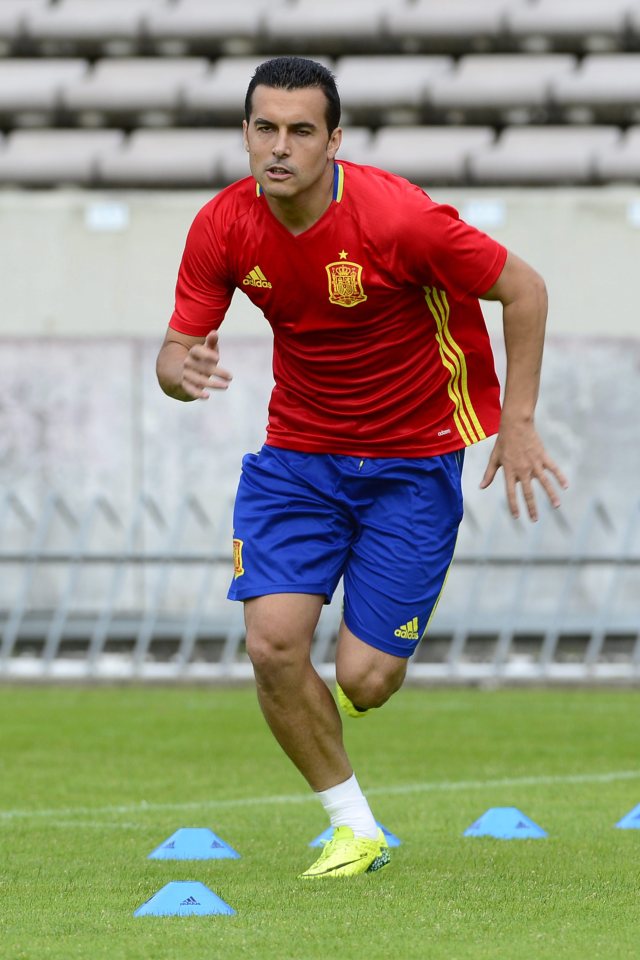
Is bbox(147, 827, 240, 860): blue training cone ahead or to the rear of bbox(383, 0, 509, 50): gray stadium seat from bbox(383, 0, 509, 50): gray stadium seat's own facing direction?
ahead

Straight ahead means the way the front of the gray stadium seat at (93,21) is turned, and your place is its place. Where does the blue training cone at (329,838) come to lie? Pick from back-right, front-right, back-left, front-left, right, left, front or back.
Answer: front

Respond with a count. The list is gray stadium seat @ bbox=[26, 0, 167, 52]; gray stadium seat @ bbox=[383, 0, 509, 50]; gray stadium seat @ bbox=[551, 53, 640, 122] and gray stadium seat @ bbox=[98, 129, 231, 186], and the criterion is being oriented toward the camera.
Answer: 4

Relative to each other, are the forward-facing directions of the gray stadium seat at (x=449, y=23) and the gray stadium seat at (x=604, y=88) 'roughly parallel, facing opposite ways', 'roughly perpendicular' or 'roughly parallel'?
roughly parallel

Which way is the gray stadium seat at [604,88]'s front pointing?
toward the camera

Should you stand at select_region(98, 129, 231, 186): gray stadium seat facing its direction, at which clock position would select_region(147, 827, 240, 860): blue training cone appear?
The blue training cone is roughly at 12 o'clock from the gray stadium seat.

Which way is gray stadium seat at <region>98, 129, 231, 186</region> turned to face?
toward the camera

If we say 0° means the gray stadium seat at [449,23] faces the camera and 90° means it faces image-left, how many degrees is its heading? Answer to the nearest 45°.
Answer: approximately 0°

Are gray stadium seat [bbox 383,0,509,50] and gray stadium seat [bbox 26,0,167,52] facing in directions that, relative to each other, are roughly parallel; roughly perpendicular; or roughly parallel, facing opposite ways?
roughly parallel

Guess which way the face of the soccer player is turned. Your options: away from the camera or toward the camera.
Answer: toward the camera

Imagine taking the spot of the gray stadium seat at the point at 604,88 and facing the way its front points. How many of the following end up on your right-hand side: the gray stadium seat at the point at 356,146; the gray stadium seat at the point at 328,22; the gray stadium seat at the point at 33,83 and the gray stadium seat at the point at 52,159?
4

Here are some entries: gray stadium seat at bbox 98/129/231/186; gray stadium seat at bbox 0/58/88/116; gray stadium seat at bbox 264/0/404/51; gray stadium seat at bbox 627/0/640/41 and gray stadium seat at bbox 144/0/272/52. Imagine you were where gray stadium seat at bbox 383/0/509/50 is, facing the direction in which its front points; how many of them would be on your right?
4

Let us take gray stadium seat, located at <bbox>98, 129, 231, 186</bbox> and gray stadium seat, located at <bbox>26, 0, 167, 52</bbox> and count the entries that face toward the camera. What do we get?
2

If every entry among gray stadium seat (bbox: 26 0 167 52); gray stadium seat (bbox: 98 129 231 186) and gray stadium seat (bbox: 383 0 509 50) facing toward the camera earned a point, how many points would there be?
3

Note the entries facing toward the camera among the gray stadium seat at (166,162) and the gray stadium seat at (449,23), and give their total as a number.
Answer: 2
